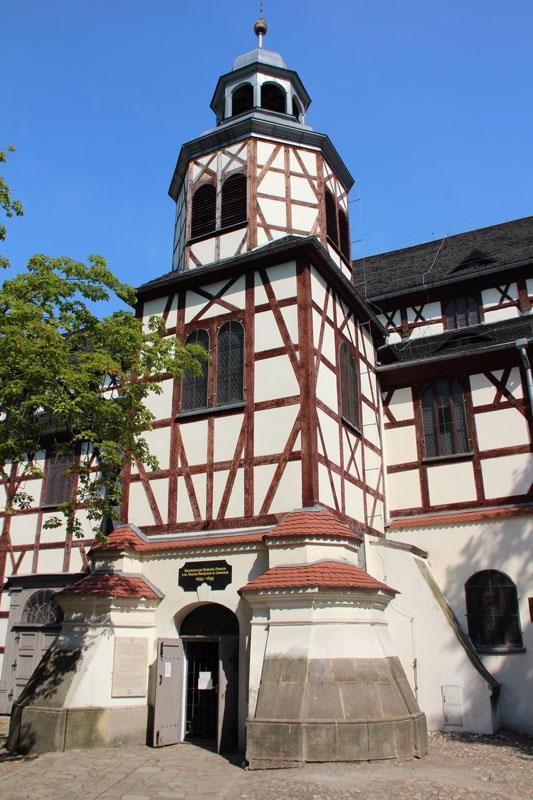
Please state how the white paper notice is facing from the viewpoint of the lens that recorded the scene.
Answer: facing the viewer

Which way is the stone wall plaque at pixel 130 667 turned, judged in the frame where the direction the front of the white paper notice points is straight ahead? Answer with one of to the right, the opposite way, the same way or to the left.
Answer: the same way

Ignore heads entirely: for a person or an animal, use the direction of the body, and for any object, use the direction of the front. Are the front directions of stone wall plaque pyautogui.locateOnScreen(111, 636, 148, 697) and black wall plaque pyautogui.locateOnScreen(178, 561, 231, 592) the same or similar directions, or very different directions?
same or similar directions

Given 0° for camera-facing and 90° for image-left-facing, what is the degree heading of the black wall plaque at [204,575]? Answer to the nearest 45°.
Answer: approximately 0°

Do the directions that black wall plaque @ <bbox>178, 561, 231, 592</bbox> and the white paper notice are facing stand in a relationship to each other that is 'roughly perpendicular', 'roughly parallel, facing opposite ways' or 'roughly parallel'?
roughly parallel

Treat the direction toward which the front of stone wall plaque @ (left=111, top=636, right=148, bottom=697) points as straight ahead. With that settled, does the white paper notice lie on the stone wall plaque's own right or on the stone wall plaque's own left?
on the stone wall plaque's own left

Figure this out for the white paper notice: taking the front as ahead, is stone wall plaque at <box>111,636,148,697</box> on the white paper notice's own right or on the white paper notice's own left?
on the white paper notice's own right

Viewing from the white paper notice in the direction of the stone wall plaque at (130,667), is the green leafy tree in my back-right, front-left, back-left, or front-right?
front-left

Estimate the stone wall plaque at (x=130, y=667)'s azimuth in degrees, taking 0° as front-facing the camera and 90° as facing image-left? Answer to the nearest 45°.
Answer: approximately 0°
